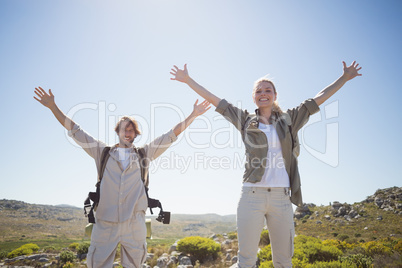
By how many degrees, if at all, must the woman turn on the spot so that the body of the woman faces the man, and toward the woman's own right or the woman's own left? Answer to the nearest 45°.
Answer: approximately 90° to the woman's own right

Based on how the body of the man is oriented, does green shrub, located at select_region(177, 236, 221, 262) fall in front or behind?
behind

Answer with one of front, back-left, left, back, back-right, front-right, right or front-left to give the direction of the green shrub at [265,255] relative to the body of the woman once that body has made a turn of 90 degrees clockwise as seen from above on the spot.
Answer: right

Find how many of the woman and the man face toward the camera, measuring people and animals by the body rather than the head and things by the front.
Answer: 2

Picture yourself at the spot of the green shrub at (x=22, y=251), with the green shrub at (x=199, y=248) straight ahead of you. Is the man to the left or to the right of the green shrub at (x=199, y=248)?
right

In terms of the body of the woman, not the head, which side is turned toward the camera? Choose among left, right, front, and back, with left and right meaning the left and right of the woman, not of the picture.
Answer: front

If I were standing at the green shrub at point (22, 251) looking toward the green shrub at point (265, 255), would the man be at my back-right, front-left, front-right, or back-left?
front-right

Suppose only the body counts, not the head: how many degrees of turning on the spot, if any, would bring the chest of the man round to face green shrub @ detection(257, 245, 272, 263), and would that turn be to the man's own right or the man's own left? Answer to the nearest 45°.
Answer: approximately 135° to the man's own left

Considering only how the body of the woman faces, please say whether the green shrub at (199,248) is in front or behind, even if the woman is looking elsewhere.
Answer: behind
